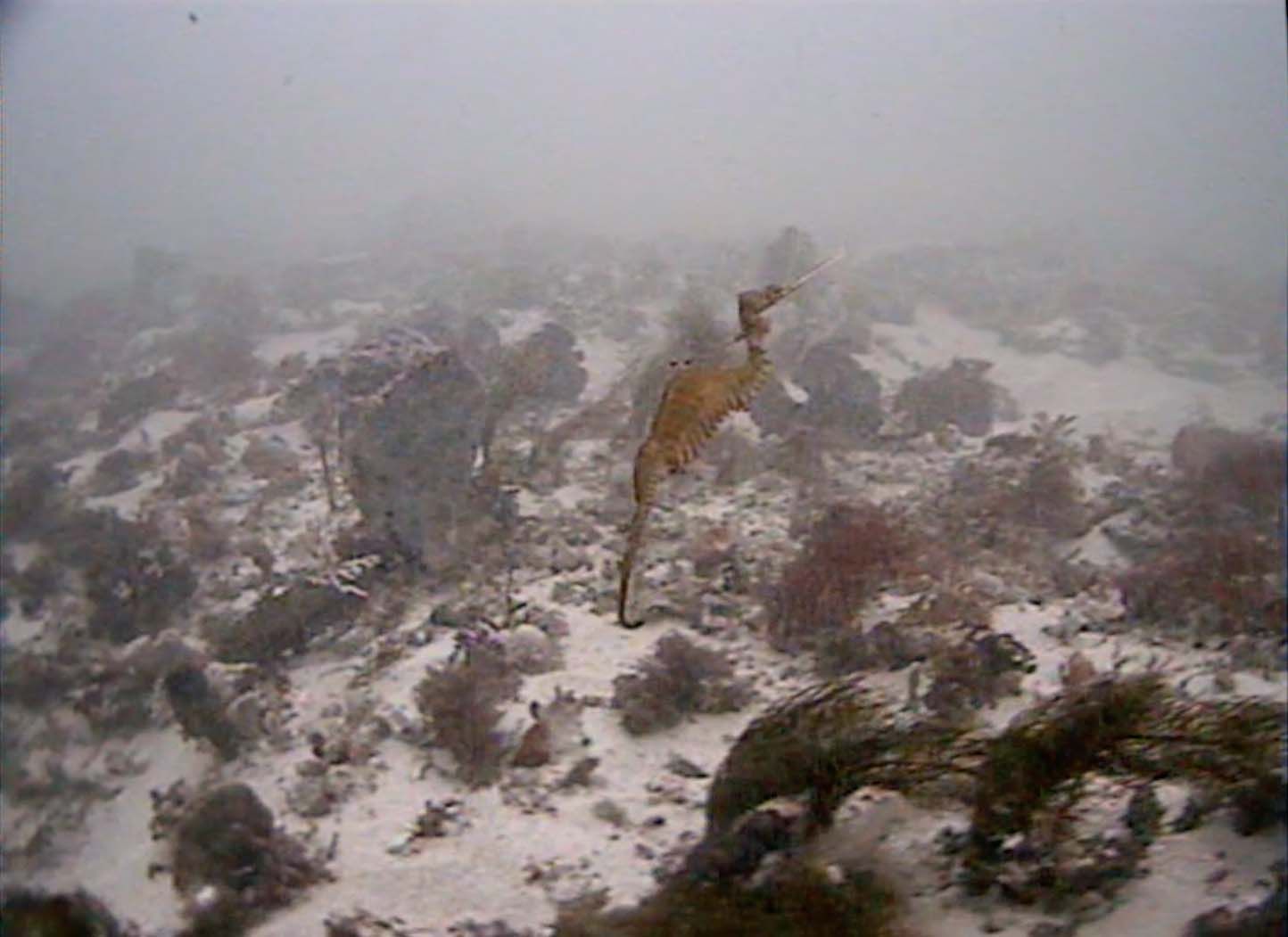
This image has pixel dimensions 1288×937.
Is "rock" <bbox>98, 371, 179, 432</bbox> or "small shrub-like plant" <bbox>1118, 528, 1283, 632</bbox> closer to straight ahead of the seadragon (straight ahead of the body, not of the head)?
the small shrub-like plant

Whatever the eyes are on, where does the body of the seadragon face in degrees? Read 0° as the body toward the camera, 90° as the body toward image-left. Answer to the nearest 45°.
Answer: approximately 270°

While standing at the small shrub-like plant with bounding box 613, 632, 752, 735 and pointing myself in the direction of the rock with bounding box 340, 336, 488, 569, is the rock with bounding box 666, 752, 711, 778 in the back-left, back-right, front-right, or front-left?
back-left

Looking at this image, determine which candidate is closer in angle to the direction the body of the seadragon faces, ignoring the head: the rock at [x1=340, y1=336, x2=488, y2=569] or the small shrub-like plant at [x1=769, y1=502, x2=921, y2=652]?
the small shrub-like plant

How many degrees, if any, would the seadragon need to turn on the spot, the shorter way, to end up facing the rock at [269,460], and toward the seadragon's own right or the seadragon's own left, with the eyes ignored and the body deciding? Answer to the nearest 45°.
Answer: approximately 135° to the seadragon's own left
